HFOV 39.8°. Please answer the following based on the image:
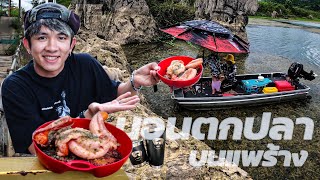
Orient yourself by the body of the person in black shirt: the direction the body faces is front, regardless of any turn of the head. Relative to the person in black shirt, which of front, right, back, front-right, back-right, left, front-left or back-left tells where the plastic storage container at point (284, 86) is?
back-left

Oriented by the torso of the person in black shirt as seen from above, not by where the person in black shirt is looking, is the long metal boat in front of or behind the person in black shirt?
behind

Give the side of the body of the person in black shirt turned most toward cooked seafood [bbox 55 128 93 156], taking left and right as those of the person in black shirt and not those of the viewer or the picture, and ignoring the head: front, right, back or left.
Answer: front

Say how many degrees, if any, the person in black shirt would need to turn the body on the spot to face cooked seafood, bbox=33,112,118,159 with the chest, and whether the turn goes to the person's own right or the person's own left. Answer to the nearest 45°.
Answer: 0° — they already face it

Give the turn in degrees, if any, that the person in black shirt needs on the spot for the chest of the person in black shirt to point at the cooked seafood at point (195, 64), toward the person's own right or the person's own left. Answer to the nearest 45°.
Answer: approximately 135° to the person's own left

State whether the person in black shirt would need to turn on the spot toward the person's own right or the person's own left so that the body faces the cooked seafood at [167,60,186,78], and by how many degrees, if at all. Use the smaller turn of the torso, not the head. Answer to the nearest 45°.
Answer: approximately 135° to the person's own left

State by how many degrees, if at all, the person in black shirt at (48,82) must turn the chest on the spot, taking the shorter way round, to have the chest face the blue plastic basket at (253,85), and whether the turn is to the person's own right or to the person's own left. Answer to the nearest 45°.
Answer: approximately 135° to the person's own left

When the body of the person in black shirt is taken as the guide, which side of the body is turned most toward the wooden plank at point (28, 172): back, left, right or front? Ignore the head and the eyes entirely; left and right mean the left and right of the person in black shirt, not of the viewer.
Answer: front

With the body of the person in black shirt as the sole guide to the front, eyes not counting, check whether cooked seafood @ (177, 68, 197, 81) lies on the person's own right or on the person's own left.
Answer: on the person's own left

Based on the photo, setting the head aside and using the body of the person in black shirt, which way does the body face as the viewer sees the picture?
toward the camera

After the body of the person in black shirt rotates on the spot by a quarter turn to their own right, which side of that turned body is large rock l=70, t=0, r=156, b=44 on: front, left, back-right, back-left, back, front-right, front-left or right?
right

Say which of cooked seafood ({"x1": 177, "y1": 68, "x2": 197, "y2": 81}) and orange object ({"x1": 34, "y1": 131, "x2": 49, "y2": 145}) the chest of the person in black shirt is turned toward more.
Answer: the orange object

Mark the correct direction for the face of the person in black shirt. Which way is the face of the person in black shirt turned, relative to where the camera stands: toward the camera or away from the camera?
toward the camera

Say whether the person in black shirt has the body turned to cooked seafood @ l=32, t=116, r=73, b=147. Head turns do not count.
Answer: yes

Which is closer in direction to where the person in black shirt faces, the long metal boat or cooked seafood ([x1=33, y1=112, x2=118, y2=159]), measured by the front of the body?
the cooked seafood
